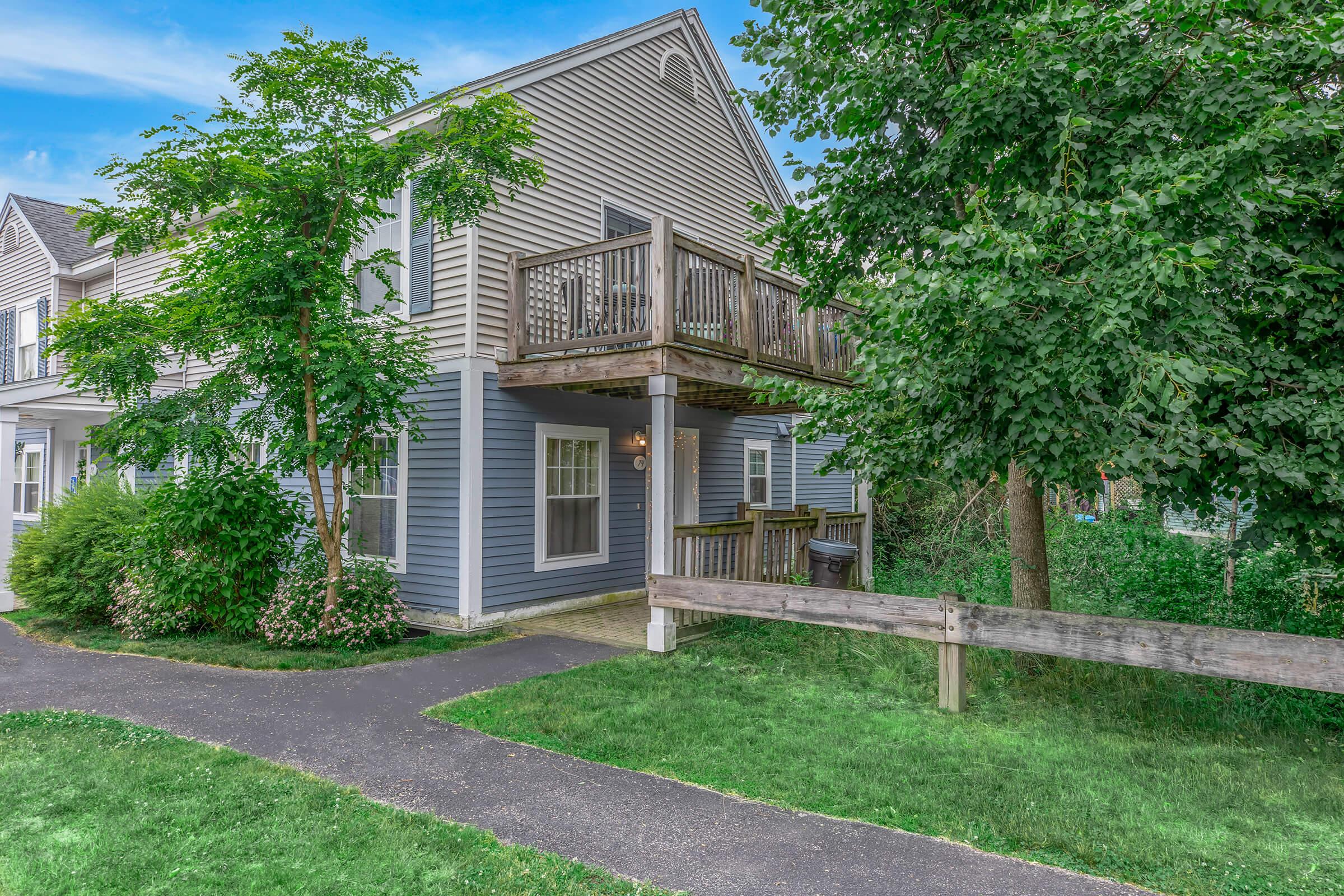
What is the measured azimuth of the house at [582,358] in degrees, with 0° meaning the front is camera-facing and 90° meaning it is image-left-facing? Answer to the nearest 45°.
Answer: approximately 315°

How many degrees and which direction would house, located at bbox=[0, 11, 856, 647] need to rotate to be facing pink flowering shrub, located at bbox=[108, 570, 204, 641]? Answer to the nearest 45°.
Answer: approximately 135° to its right

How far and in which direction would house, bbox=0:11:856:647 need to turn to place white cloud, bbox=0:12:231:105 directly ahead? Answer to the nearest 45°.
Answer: approximately 180°

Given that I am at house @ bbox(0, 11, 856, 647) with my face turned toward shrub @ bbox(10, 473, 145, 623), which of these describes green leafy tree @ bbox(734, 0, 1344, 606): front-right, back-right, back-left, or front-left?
back-left

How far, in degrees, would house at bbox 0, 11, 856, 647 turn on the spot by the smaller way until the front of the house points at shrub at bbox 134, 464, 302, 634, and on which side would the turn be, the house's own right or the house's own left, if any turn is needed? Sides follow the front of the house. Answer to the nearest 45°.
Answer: approximately 135° to the house's own right

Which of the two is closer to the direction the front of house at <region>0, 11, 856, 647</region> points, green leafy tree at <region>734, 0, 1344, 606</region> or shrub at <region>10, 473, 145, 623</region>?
the green leafy tree

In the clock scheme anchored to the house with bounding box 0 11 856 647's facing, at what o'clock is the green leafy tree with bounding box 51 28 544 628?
The green leafy tree is roughly at 2 o'clock from the house.

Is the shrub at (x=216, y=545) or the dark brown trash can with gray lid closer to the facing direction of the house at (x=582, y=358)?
the dark brown trash can with gray lid
